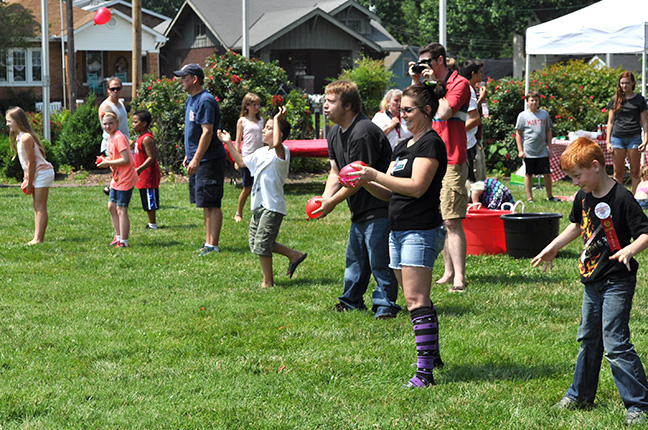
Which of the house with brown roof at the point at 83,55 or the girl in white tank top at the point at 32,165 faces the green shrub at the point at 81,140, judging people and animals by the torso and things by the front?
the house with brown roof

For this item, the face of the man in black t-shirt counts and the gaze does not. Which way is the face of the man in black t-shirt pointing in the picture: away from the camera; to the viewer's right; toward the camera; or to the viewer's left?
to the viewer's left

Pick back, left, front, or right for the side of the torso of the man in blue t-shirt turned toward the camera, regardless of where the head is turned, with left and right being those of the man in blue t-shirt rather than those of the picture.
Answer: left

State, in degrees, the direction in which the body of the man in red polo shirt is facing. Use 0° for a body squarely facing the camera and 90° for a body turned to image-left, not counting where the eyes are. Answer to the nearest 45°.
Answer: approximately 90°

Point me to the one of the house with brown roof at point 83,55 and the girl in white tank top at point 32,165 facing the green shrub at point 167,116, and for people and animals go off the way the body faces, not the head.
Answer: the house with brown roof

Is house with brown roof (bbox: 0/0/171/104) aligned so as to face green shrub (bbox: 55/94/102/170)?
yes

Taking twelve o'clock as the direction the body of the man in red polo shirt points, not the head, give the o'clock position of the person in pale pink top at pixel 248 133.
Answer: The person in pale pink top is roughly at 2 o'clock from the man in red polo shirt.

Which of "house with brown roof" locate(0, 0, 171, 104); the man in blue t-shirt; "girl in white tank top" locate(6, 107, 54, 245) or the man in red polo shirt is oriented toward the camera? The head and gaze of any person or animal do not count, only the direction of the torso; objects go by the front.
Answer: the house with brown roof

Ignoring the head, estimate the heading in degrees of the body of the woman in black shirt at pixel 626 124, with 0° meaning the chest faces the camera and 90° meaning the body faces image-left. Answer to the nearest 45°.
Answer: approximately 0°
